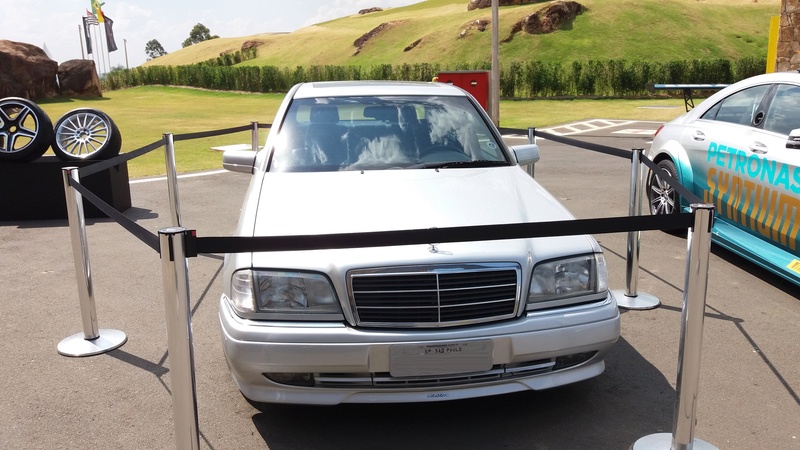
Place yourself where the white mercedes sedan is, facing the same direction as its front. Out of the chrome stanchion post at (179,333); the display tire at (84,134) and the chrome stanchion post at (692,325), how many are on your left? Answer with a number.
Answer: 1

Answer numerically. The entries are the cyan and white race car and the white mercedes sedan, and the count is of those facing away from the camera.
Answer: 0

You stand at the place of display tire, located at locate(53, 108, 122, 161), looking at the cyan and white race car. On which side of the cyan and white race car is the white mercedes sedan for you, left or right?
right

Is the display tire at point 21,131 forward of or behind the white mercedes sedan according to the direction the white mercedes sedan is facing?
behind

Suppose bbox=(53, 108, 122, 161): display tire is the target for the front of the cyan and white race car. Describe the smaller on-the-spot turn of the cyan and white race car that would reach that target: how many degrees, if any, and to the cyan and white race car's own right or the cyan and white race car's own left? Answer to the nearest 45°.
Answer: approximately 135° to the cyan and white race car's own right

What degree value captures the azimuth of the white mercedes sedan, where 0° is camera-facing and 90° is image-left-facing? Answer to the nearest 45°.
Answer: approximately 0°

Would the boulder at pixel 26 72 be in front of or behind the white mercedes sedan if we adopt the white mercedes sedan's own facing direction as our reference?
behind

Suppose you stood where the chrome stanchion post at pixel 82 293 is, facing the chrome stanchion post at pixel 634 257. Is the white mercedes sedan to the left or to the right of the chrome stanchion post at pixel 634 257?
left

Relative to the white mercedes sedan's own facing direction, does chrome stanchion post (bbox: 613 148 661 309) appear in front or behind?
behind

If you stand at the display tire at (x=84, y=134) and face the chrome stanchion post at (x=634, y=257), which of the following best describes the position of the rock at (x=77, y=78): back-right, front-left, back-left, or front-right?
back-left

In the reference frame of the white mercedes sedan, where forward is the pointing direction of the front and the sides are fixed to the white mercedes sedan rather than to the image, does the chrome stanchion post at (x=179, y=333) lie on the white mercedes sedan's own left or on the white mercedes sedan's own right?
on the white mercedes sedan's own right

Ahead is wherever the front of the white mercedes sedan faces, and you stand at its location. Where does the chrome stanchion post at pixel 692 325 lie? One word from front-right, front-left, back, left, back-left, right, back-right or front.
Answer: left

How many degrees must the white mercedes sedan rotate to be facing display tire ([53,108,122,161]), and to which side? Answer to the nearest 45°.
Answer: approximately 135° to its right
